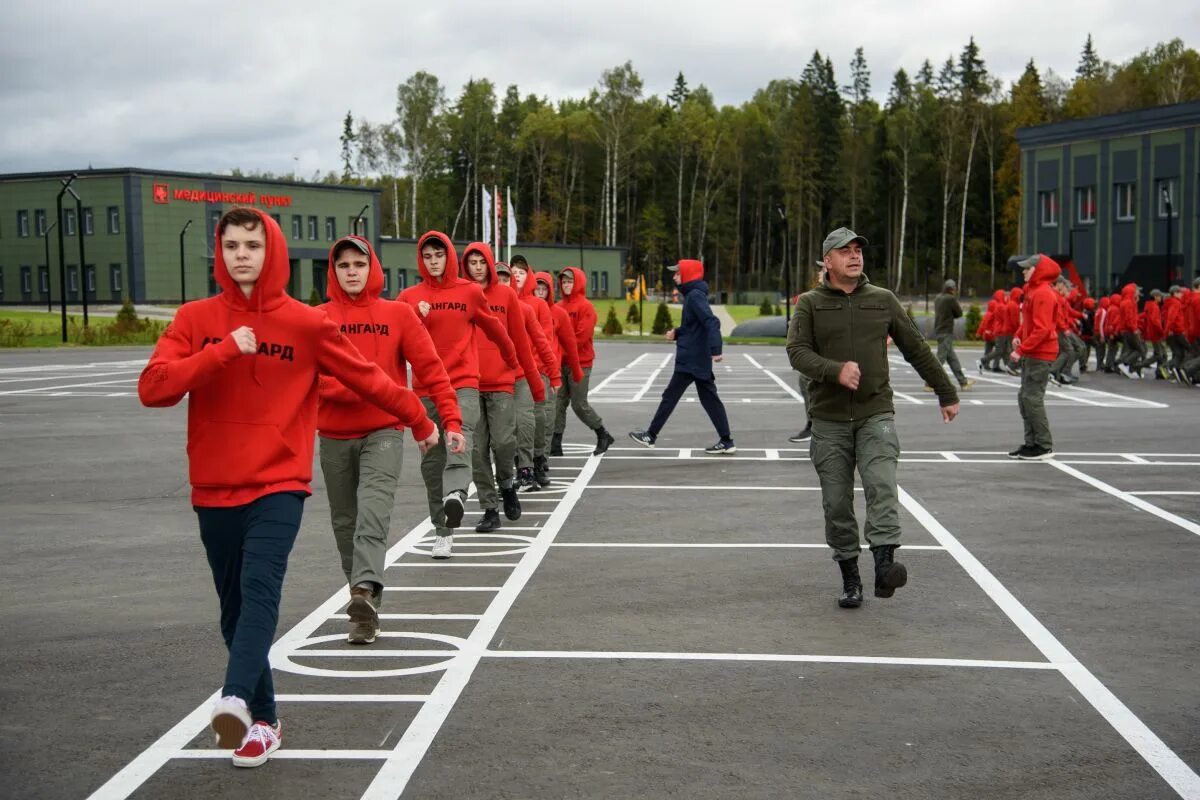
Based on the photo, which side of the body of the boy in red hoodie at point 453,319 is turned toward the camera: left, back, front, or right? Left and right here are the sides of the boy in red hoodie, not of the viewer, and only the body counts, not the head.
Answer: front

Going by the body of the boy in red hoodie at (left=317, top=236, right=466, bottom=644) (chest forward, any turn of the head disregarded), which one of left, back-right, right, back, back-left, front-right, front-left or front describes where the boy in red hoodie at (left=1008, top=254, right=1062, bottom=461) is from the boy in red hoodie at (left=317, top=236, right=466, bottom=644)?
back-left

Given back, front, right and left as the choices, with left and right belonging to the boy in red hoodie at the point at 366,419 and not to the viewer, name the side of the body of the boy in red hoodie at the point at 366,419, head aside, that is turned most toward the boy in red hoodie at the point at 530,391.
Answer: back

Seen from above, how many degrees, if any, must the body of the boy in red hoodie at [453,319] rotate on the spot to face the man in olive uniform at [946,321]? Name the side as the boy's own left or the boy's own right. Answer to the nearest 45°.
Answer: approximately 135° to the boy's own left

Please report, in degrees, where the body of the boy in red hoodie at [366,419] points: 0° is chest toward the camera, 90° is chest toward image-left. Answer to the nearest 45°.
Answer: approximately 0°

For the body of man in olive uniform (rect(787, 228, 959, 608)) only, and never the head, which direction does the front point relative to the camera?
toward the camera

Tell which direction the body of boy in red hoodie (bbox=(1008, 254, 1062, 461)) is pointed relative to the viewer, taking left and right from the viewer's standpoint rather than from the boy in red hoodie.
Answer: facing to the left of the viewer

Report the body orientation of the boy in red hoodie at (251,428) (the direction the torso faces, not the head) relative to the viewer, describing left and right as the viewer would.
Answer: facing the viewer

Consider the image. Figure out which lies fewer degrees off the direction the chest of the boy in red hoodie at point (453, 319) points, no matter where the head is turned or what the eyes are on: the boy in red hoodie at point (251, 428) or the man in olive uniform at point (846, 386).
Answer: the boy in red hoodie

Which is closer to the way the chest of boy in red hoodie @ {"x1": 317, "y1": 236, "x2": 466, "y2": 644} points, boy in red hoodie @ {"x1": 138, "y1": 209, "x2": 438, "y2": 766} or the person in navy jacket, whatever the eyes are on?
the boy in red hoodie
